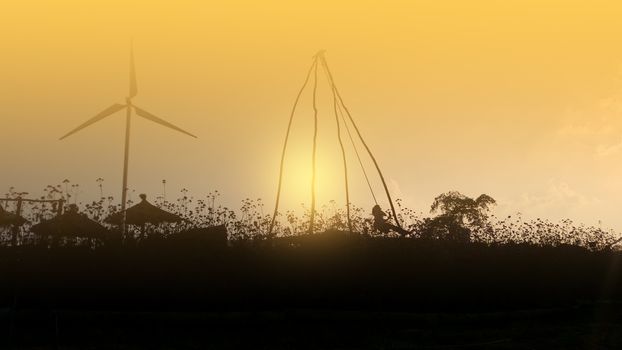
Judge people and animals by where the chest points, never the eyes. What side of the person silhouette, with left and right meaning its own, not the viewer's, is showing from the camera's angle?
right

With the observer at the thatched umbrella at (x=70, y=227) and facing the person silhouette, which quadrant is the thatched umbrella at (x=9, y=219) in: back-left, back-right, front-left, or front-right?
back-left

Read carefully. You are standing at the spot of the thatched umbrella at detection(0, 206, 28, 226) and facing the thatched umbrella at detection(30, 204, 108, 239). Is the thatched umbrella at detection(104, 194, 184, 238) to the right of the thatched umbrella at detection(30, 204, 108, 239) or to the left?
left

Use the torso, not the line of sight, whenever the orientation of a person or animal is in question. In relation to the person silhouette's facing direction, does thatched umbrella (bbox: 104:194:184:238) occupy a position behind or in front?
behind

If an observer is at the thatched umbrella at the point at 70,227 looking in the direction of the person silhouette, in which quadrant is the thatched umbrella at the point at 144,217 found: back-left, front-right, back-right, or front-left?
front-left

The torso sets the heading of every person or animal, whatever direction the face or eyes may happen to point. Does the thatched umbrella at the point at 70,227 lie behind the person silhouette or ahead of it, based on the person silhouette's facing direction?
behind

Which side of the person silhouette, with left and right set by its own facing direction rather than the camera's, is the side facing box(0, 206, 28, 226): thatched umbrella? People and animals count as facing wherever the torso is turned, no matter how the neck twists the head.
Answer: back
